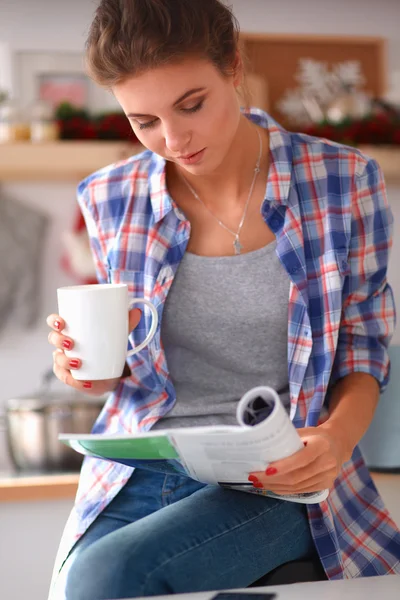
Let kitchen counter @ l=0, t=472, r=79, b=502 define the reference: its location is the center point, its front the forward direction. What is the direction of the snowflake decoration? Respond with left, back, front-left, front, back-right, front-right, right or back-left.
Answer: back-left

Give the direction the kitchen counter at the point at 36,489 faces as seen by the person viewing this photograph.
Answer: facing the viewer

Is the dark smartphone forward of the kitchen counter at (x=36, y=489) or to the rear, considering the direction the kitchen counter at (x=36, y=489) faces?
forward

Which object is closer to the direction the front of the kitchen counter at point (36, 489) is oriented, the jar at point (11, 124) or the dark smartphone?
the dark smartphone

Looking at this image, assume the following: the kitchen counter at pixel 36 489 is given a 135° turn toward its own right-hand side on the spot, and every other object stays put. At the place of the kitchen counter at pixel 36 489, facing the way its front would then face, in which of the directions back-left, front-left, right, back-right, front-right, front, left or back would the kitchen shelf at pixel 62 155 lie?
front-right

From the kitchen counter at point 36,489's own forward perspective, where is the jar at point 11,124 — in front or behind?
behind

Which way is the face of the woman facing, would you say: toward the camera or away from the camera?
toward the camera

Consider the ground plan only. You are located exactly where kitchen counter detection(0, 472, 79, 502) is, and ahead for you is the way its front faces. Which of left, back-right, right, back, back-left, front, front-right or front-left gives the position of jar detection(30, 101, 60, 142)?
back
